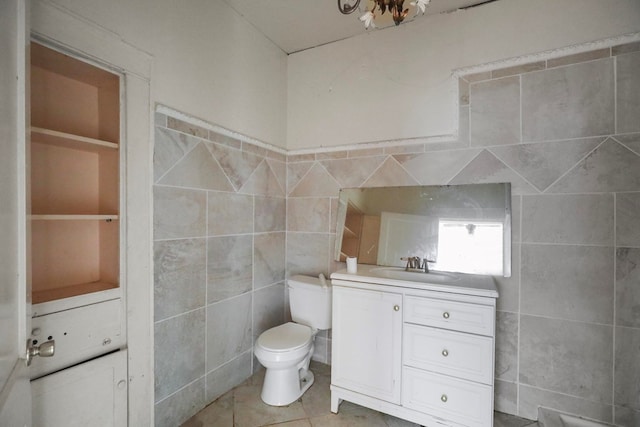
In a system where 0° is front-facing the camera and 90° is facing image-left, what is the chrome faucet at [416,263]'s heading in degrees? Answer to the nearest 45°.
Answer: approximately 0°
